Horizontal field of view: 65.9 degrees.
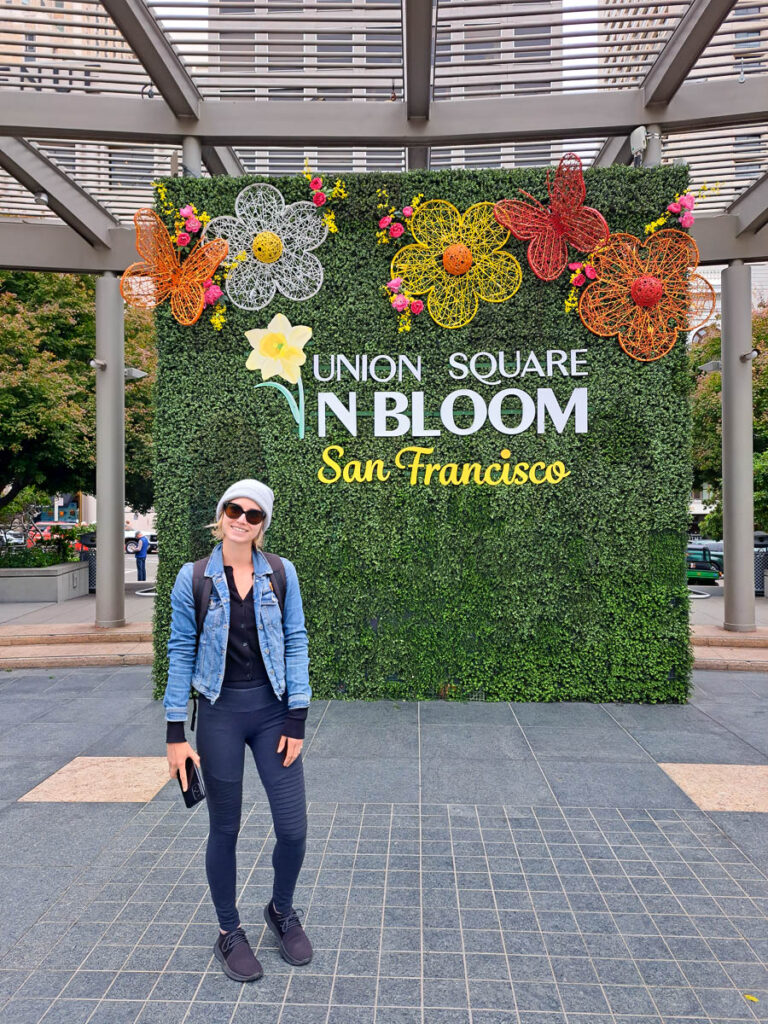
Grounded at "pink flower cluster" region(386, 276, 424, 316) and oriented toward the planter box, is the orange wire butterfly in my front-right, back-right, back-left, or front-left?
front-left

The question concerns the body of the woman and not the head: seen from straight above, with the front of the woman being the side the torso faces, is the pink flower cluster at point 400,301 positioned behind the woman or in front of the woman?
behind

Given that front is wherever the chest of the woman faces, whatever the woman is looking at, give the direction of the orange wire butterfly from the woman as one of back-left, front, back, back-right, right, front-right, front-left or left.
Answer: back

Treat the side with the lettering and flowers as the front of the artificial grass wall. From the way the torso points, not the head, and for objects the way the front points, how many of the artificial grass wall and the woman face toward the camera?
2

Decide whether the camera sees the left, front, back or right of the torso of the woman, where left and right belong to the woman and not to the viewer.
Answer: front

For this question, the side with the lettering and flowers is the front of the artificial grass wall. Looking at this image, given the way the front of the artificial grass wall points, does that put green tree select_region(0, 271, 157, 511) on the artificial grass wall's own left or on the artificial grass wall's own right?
on the artificial grass wall's own right

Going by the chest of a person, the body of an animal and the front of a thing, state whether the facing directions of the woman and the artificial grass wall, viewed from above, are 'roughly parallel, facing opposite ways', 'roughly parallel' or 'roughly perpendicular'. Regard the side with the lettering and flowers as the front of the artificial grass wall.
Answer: roughly parallel

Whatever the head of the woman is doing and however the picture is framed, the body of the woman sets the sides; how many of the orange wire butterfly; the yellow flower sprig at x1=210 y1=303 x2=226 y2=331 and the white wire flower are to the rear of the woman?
3

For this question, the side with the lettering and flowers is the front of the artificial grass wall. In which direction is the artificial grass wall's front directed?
toward the camera
